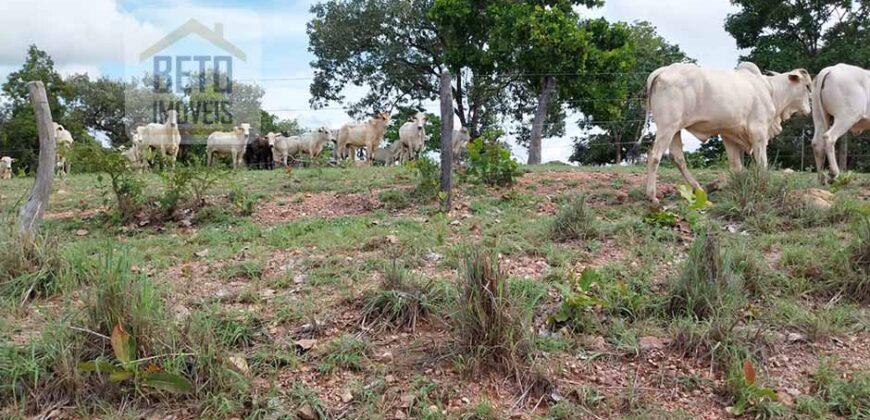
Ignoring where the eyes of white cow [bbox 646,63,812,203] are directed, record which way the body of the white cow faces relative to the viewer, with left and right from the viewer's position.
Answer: facing to the right of the viewer

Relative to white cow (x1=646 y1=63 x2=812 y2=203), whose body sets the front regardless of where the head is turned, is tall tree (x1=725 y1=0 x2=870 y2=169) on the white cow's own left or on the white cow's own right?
on the white cow's own left

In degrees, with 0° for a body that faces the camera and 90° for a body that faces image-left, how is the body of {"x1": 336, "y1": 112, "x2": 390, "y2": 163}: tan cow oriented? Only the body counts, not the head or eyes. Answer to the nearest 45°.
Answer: approximately 270°

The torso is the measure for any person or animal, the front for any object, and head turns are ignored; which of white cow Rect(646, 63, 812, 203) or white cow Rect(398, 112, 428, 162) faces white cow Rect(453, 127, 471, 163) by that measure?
white cow Rect(398, 112, 428, 162)

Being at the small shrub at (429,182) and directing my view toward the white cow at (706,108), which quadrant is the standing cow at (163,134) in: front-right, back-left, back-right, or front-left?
back-left

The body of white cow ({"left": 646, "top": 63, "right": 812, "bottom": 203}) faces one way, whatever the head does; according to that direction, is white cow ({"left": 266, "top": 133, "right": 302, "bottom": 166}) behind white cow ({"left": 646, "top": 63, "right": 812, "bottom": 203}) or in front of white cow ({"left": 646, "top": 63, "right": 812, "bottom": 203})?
behind

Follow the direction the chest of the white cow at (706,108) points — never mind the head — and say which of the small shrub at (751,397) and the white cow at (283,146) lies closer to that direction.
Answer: the small shrub

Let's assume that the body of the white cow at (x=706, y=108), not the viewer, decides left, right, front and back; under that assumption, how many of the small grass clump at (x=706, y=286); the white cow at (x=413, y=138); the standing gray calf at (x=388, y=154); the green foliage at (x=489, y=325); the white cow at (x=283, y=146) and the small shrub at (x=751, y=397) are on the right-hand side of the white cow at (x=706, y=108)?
3
